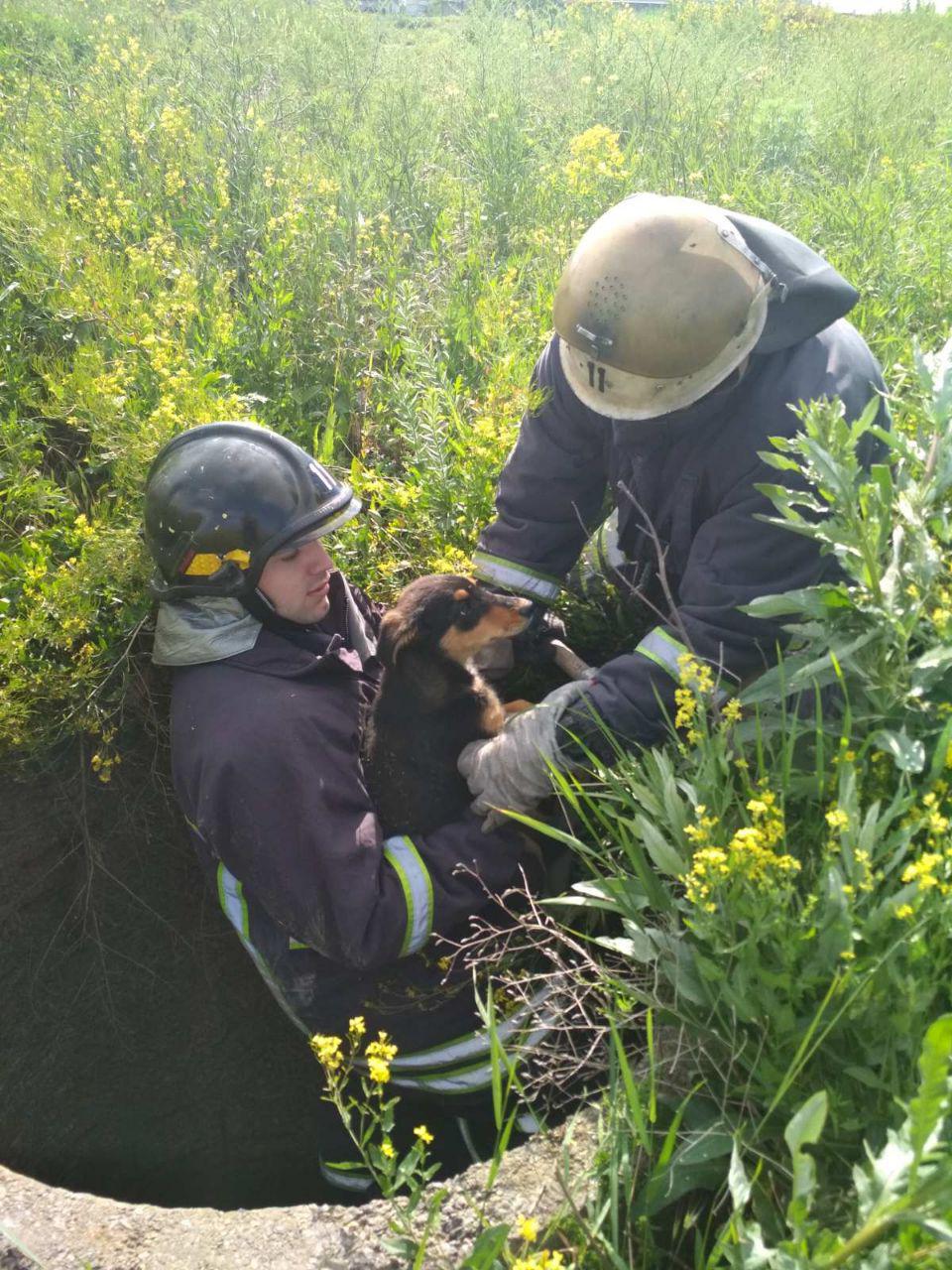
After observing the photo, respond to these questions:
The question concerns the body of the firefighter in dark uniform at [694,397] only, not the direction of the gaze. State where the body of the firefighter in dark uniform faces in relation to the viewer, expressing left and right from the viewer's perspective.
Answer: facing the viewer and to the left of the viewer

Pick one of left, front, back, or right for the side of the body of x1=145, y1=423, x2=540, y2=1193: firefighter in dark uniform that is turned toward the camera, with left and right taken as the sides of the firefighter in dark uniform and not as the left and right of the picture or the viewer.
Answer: right

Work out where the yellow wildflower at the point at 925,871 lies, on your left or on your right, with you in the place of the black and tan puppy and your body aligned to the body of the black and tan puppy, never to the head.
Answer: on your right

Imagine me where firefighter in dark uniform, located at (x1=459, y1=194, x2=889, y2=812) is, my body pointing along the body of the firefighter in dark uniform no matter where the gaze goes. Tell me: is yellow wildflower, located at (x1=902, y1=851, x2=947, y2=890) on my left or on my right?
on my left

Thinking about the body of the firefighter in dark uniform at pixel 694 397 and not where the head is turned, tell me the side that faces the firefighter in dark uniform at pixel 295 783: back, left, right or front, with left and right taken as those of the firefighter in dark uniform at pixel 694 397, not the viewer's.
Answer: front

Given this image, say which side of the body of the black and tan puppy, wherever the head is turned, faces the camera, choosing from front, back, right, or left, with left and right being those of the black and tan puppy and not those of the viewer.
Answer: right

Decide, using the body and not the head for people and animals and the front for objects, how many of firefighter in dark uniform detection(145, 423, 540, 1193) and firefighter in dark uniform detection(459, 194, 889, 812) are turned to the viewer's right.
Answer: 1
